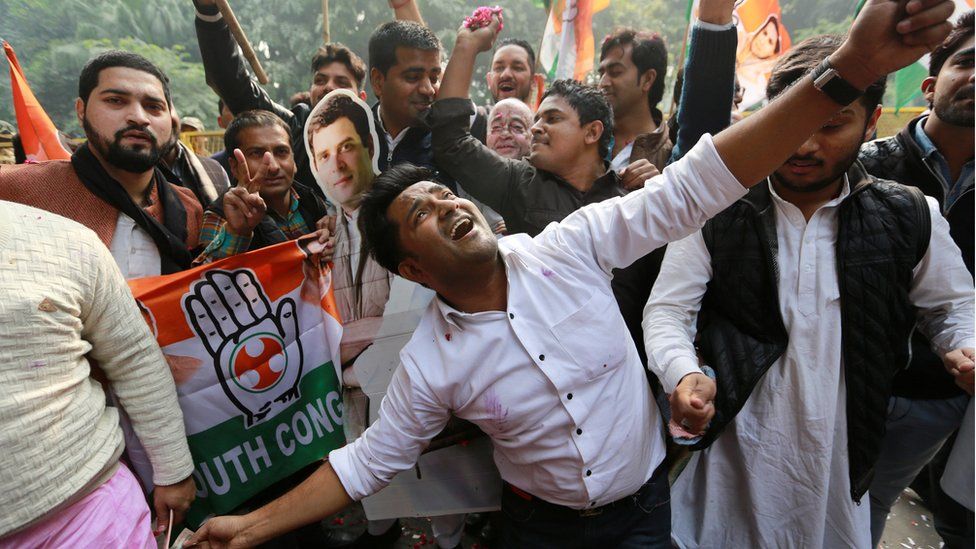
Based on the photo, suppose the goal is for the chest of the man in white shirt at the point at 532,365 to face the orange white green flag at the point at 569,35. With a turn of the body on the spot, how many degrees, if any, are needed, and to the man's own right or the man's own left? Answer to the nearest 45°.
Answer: approximately 180°

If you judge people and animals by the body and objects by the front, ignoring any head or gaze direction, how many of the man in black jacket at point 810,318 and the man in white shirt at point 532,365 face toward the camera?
2

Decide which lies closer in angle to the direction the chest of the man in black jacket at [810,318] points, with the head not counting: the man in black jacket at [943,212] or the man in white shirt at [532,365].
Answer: the man in white shirt

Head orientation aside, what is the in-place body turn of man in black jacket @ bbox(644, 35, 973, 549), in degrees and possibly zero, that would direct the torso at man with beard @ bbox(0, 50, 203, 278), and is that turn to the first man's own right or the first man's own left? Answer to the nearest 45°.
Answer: approximately 90° to the first man's own right

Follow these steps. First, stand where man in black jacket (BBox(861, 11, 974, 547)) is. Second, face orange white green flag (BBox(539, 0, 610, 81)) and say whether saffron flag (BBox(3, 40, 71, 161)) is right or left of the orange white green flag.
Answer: left

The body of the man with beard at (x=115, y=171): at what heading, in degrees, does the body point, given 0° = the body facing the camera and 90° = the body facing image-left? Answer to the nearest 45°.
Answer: approximately 315°

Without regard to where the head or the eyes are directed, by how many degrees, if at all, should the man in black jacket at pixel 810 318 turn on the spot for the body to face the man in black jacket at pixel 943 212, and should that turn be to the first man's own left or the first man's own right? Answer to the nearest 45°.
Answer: approximately 135° to the first man's own left

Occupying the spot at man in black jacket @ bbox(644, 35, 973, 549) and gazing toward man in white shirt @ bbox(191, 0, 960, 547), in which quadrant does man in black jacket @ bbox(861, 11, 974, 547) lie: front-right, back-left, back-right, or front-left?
back-right

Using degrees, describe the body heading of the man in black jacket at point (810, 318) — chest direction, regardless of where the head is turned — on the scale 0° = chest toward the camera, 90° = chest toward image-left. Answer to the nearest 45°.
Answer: approximately 0°
